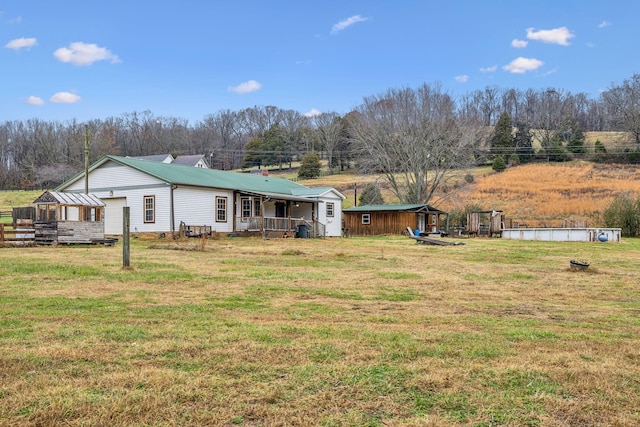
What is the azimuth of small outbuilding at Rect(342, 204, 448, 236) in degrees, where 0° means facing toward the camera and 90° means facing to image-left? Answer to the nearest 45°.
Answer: approximately 315°

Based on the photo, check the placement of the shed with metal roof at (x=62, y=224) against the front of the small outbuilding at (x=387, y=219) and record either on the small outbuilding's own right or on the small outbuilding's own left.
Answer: on the small outbuilding's own right

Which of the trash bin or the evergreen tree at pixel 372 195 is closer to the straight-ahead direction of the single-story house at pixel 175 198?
the trash bin

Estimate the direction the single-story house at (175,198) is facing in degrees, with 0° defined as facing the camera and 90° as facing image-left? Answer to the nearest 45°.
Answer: approximately 315°

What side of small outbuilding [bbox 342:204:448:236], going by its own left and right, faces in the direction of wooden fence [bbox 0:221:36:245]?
right

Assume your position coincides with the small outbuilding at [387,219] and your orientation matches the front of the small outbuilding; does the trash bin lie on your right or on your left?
on your right

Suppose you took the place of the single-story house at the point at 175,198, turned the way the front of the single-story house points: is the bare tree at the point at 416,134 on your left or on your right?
on your left

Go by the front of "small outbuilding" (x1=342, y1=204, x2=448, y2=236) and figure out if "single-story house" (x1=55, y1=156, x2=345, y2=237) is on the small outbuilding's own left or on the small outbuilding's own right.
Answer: on the small outbuilding's own right

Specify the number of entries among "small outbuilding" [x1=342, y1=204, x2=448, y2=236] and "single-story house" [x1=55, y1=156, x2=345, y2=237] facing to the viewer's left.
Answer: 0
